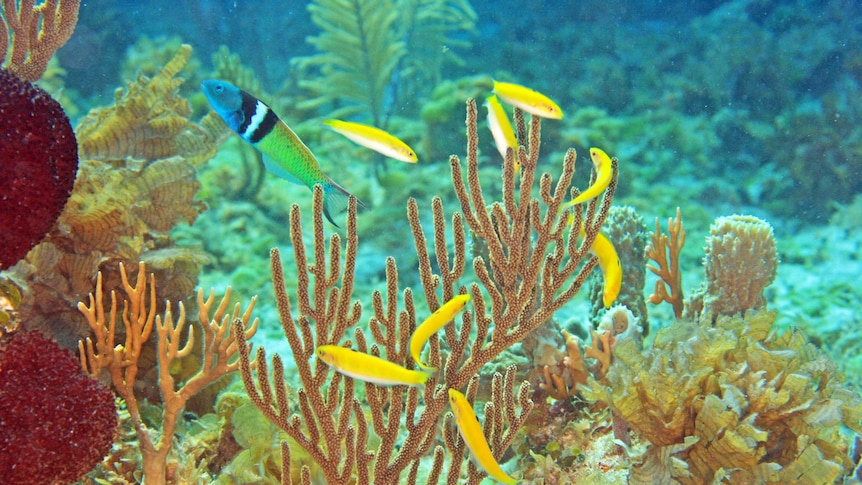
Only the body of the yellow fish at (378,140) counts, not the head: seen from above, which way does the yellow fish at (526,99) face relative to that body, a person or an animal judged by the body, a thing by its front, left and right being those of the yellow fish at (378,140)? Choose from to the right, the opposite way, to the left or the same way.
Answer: the same way

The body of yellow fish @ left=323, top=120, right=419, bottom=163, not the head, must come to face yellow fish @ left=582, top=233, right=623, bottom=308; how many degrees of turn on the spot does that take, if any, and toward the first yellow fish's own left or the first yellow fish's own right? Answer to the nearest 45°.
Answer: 0° — it already faces it

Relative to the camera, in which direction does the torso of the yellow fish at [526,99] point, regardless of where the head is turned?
to the viewer's right

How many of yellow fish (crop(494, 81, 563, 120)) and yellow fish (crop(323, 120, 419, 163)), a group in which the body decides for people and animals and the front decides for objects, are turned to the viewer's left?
0

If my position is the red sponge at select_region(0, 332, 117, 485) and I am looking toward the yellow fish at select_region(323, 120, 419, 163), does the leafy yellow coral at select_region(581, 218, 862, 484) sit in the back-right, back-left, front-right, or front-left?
front-right

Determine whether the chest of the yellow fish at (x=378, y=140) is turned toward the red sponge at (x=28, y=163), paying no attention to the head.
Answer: no

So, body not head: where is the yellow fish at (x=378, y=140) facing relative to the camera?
to the viewer's right

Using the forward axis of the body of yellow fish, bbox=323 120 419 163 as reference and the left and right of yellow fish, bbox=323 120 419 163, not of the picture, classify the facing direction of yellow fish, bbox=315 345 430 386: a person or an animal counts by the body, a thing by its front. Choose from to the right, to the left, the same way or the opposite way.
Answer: the opposite way

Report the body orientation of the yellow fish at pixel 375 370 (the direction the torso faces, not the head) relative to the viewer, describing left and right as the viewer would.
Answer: facing to the left of the viewer
